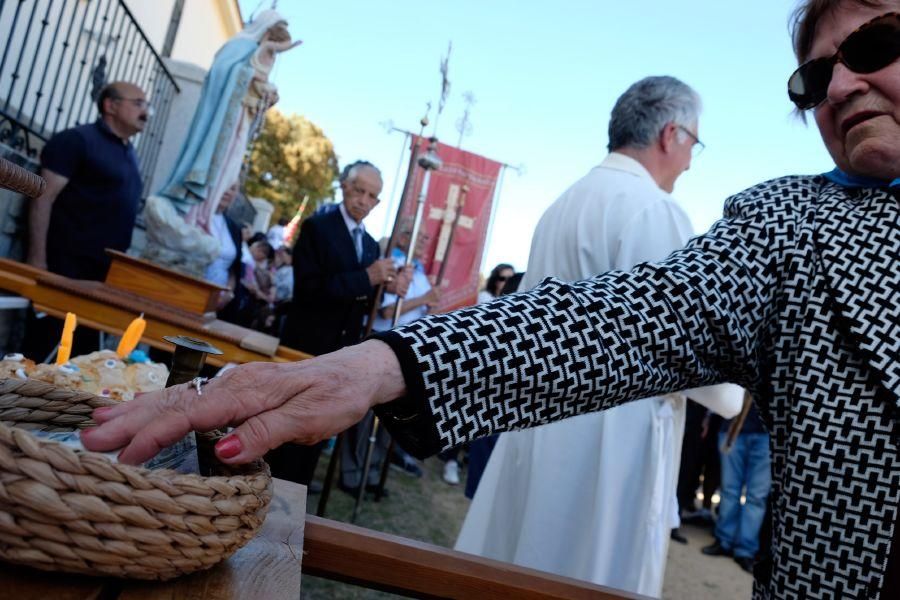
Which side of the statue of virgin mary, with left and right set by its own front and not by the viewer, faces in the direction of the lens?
right

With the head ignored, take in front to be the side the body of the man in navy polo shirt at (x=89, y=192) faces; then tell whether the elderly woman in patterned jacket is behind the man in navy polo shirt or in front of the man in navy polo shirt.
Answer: in front

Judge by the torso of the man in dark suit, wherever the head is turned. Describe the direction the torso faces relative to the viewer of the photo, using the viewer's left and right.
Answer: facing the viewer and to the right of the viewer

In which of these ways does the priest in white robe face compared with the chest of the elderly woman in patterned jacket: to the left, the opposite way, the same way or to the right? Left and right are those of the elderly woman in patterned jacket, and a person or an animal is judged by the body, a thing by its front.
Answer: the opposite way

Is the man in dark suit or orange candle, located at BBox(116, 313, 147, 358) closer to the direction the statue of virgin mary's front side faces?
the man in dark suit

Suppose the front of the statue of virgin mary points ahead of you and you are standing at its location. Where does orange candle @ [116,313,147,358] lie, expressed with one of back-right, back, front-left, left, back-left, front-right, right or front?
right

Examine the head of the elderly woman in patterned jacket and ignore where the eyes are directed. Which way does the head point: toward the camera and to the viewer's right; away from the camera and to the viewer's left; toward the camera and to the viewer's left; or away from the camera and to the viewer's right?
toward the camera and to the viewer's left

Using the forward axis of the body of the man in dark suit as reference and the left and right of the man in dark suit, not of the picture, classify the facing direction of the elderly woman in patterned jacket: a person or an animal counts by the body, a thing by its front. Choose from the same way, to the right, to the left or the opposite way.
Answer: to the right

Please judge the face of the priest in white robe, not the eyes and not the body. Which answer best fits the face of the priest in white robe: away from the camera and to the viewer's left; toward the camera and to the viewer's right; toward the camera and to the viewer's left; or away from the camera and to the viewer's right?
away from the camera and to the viewer's right

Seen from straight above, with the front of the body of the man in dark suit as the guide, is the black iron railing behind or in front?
behind

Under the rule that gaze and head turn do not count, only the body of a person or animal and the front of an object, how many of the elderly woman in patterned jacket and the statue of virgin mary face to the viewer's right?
1
